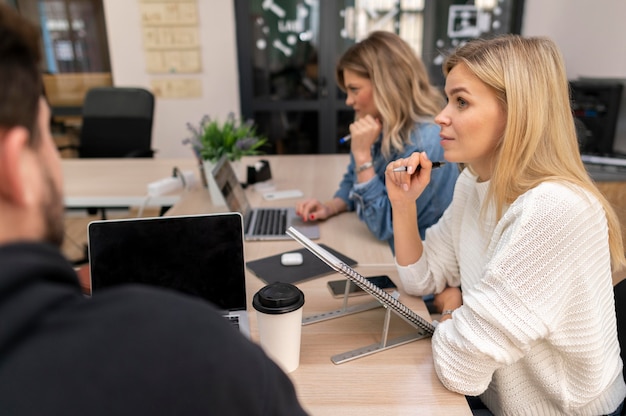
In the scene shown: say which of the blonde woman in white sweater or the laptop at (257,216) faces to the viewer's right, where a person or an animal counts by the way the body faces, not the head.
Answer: the laptop

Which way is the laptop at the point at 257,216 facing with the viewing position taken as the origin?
facing to the right of the viewer

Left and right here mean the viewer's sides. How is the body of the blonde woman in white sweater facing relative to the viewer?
facing to the left of the viewer

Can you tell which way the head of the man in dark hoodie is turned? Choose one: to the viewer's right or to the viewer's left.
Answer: to the viewer's right

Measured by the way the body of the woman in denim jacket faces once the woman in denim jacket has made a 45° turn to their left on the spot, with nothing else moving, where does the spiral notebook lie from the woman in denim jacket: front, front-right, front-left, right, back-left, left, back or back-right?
front-left

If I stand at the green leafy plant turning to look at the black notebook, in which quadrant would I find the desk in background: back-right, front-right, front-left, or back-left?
back-right

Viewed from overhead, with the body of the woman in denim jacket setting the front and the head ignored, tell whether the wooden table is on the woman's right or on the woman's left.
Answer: on the woman's left

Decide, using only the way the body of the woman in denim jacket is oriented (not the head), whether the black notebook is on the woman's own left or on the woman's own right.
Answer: on the woman's own left

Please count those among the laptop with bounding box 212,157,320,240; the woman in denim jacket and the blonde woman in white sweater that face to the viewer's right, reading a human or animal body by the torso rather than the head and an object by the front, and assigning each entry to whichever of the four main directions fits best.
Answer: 1

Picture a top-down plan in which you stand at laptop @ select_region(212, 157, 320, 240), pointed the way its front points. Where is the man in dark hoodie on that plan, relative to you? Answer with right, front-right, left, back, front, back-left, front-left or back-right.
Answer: right

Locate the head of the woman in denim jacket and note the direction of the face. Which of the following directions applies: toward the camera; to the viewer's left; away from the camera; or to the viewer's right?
to the viewer's left

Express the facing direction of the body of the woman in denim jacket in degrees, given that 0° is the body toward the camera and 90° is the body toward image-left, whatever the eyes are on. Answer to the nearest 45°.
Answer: approximately 90°

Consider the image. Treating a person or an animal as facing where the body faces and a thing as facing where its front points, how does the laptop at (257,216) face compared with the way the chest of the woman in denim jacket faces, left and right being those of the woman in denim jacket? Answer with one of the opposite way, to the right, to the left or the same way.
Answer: the opposite way

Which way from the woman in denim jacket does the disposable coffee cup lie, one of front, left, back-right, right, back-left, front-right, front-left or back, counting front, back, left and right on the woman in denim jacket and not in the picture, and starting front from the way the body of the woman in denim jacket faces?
left

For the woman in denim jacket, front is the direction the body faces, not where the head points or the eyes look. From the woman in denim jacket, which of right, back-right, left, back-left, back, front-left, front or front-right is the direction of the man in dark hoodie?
left

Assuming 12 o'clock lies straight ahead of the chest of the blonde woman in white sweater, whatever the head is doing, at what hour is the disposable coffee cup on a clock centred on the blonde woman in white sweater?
The disposable coffee cup is roughly at 11 o'clock from the blonde woman in white sweater.
